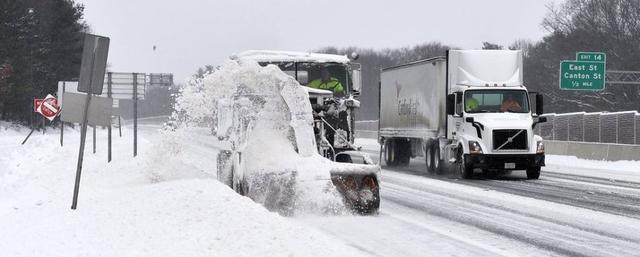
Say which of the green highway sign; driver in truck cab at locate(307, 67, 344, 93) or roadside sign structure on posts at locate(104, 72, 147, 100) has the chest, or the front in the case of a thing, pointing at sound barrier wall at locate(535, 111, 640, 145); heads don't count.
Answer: the green highway sign

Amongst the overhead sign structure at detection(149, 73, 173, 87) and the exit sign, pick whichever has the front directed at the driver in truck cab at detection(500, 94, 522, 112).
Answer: the exit sign

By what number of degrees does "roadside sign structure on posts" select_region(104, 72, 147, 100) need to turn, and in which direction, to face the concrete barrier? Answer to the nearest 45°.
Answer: approximately 90° to its right

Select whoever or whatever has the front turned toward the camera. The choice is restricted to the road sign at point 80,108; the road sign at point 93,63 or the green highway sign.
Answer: the green highway sign

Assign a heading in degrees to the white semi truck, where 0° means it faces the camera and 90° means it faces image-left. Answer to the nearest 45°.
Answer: approximately 315°

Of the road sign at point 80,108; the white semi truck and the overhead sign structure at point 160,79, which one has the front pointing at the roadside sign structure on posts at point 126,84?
the road sign

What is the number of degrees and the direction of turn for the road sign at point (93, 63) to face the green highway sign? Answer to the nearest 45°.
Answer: approximately 45° to its right

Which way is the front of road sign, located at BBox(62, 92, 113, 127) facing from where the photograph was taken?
facing away from the viewer

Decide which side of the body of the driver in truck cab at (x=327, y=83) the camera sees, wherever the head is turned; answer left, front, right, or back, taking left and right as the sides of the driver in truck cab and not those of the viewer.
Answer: front

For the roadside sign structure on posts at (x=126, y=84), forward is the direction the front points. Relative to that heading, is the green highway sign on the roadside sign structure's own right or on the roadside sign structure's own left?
on the roadside sign structure's own right

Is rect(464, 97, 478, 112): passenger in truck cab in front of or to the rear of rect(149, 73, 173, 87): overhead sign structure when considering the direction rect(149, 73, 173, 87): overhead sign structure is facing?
to the rear

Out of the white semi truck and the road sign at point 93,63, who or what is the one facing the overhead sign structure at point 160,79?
the road sign

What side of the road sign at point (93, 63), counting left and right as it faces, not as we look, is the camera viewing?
back

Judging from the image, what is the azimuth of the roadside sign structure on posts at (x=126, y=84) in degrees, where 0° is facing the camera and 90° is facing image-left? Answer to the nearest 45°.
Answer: approximately 180°

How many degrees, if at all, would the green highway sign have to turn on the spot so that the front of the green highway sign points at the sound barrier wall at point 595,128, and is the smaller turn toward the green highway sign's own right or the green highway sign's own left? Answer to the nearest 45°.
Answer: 0° — it already faces it

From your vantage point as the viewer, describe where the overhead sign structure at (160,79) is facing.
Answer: facing away from the viewer
